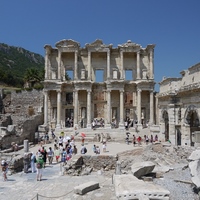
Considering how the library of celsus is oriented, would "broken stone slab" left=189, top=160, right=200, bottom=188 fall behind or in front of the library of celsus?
in front

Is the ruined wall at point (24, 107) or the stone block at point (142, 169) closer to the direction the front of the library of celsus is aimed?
the stone block

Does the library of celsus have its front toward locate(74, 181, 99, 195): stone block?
yes

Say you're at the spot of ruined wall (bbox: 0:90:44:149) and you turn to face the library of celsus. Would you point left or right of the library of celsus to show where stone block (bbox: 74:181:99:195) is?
right

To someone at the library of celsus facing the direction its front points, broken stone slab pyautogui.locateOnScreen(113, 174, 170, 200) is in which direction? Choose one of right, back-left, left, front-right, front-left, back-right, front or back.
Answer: front

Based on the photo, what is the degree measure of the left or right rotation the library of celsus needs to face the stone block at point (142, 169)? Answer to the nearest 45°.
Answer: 0° — it already faces it

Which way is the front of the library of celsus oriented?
toward the camera

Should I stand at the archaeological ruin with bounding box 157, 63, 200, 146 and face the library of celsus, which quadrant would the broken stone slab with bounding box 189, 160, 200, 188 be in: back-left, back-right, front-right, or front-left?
back-left

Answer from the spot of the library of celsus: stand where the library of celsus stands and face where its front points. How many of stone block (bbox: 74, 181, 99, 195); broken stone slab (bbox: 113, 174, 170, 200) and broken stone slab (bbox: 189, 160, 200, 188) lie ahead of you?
3
